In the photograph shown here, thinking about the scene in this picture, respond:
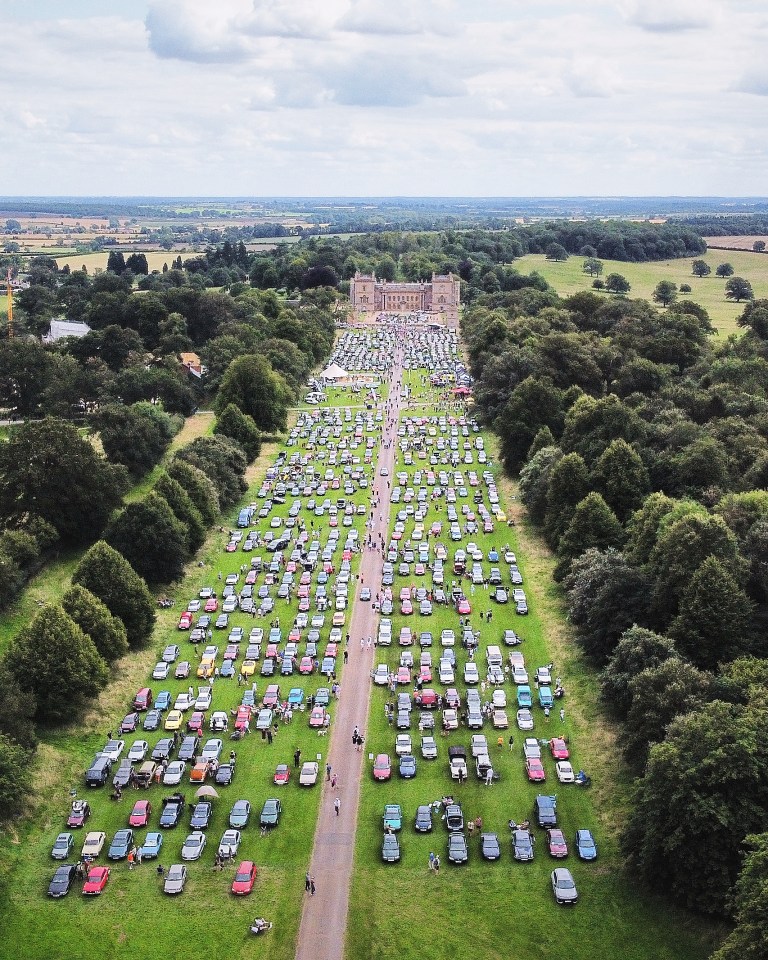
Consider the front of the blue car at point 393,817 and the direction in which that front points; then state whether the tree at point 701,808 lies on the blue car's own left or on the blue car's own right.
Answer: on the blue car's own left

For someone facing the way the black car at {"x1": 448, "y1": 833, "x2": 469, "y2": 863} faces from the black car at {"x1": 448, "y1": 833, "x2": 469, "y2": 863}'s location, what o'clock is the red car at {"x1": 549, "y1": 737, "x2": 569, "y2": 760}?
The red car is roughly at 7 o'clock from the black car.

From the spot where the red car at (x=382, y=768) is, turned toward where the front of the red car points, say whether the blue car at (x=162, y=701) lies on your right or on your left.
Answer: on your right

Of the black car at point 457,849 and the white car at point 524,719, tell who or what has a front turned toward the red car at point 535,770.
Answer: the white car

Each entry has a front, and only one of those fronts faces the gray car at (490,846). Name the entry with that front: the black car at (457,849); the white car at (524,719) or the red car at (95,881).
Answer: the white car

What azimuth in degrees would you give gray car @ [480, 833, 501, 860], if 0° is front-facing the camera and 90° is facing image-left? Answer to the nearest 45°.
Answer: approximately 0°

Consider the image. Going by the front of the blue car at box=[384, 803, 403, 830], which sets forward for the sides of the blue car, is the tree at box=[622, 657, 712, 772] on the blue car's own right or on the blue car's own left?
on the blue car's own left

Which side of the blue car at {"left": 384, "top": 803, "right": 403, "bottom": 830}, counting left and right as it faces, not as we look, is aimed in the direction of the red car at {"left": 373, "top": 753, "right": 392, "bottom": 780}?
back

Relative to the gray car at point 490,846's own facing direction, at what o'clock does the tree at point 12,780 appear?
The tree is roughly at 3 o'clock from the gray car.

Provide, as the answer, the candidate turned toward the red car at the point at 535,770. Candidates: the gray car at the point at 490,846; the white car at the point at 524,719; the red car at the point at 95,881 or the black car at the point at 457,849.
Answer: the white car

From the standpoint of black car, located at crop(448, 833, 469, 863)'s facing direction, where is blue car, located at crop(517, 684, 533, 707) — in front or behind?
behind

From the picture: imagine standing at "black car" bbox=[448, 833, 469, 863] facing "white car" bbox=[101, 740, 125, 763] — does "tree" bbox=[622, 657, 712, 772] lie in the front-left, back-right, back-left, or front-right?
back-right
